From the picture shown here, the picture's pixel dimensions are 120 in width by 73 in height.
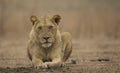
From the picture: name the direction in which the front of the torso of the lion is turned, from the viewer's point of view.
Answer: toward the camera
